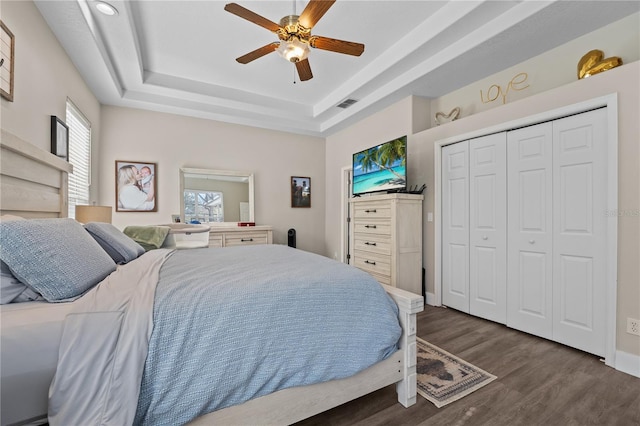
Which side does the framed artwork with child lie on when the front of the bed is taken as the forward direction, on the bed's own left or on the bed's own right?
on the bed's own left

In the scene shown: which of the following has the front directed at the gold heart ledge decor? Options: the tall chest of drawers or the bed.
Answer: the bed

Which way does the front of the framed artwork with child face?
toward the camera

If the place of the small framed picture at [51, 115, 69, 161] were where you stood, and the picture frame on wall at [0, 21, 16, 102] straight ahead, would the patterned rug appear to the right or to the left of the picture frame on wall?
left

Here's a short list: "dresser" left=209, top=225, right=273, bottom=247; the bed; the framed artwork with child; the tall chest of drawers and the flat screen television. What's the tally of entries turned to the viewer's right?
1

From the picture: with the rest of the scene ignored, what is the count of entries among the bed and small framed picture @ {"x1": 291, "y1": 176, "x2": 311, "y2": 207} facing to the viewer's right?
1

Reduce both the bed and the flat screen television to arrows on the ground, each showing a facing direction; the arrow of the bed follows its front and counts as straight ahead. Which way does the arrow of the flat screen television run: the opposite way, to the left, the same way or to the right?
the opposite way

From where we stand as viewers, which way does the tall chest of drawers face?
facing the viewer and to the left of the viewer

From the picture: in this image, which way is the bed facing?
to the viewer's right

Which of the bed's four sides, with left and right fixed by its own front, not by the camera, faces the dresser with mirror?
left

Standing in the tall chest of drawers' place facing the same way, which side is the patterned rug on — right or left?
on its left

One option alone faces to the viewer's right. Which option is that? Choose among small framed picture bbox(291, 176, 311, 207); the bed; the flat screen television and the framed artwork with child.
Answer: the bed

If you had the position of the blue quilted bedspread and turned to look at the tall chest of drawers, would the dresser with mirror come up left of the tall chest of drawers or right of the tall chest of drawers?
left

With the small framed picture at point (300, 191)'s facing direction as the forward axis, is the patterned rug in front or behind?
in front

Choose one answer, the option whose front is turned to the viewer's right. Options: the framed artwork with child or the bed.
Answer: the bed

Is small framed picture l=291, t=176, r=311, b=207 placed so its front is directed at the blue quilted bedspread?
yes
